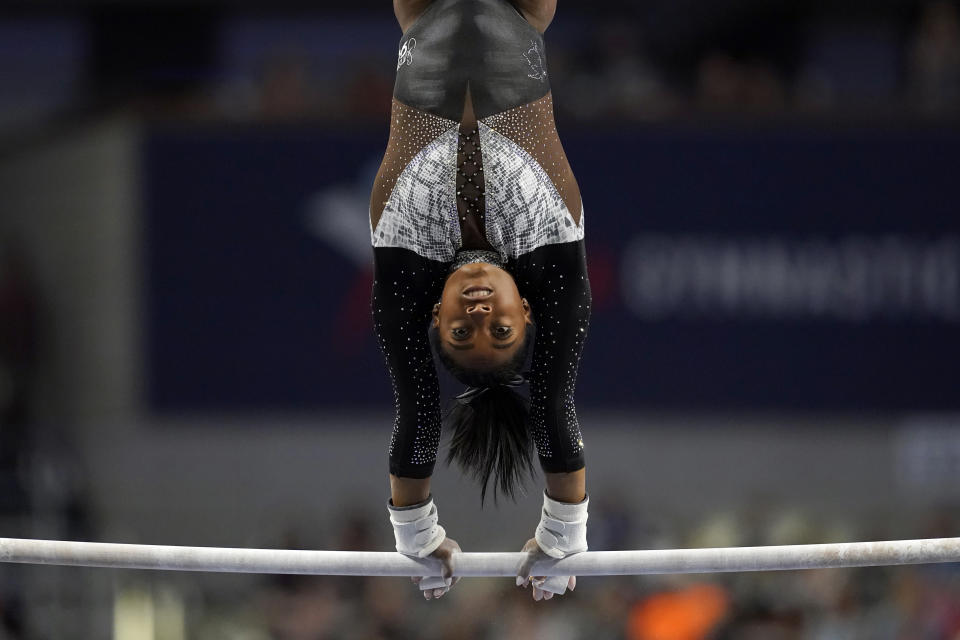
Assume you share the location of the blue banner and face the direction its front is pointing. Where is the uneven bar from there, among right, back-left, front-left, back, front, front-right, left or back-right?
front

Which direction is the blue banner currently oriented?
toward the camera

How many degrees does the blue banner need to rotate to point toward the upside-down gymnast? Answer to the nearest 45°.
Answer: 0° — it already faces them
